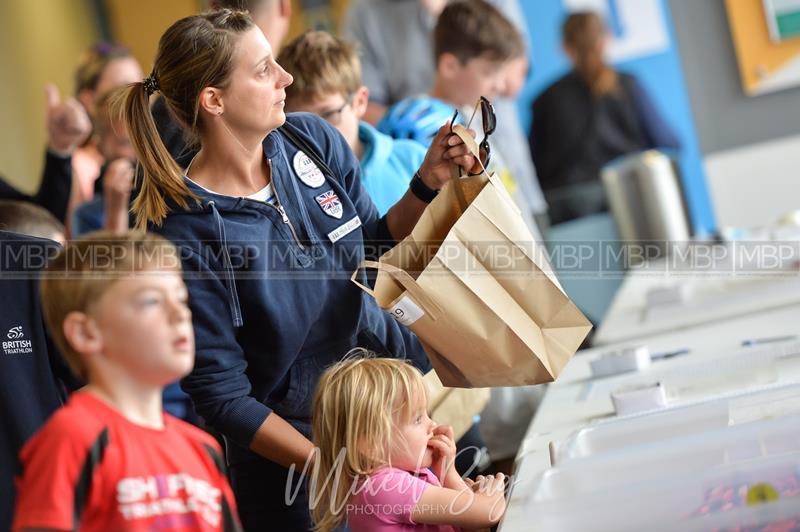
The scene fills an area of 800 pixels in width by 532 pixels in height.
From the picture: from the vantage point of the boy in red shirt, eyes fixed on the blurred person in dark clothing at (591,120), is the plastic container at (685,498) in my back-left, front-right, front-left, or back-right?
front-right

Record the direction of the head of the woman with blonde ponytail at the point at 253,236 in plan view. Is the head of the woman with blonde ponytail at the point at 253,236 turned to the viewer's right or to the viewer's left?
to the viewer's right

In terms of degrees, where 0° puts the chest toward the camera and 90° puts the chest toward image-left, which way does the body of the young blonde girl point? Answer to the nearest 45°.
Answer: approximately 270°

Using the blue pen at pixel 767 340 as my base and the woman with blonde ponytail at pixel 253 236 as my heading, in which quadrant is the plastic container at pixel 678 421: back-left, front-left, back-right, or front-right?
front-left

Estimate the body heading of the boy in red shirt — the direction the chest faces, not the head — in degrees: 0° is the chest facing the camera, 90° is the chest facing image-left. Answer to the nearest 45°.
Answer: approximately 315°

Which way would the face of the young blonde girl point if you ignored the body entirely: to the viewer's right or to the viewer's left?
to the viewer's right

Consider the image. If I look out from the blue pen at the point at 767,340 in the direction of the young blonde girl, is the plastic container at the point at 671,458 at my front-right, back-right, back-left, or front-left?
front-left

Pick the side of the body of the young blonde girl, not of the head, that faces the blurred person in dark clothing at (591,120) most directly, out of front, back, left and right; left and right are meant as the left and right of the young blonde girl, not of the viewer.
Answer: left

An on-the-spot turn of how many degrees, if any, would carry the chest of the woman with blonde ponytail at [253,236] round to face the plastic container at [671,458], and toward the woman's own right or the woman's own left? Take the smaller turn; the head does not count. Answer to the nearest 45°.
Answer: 0° — they already face it

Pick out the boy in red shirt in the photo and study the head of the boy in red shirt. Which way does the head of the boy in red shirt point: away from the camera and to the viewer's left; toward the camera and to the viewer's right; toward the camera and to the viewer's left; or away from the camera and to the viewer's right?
toward the camera and to the viewer's right
